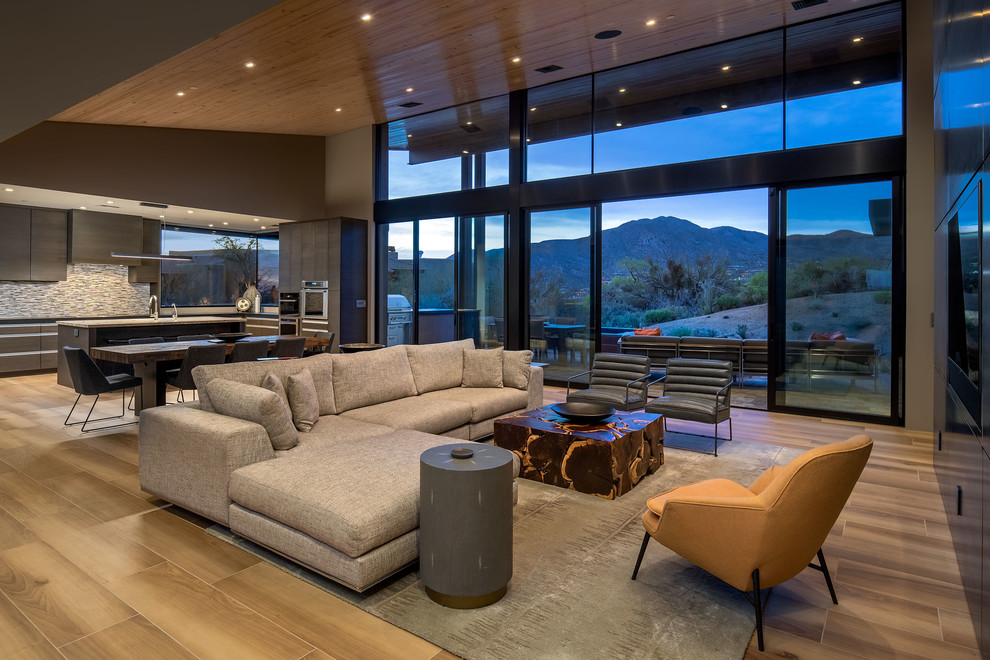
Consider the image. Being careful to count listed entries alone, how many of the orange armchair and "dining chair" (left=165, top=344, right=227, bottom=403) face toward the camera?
0

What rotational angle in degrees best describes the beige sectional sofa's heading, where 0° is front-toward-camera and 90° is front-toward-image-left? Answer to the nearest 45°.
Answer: approximately 315°

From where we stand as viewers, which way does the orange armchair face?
facing away from the viewer and to the left of the viewer

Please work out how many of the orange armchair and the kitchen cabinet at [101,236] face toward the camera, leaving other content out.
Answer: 1

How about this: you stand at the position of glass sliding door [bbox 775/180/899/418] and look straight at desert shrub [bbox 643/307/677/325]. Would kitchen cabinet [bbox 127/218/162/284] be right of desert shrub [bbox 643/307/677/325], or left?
left

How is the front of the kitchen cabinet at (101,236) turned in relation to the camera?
facing the viewer

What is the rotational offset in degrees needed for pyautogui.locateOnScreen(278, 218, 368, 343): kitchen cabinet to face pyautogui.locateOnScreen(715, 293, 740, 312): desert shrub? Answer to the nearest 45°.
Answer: approximately 135° to its left

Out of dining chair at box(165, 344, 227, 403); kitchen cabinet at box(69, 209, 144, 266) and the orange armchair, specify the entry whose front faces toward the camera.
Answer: the kitchen cabinet

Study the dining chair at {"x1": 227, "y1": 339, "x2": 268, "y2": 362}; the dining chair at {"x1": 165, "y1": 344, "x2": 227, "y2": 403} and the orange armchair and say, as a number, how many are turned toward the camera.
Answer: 0

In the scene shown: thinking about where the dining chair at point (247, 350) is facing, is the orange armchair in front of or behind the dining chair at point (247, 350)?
behind

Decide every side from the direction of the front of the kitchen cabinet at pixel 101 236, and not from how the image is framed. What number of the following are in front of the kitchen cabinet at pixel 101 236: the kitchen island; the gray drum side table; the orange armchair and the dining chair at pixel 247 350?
4

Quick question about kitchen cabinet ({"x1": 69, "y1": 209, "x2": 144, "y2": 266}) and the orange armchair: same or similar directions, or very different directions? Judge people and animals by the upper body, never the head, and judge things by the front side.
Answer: very different directions

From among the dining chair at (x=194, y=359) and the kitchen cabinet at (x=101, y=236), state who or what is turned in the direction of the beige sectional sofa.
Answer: the kitchen cabinet

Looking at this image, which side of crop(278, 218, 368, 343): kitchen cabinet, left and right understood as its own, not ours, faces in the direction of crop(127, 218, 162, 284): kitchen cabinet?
right
